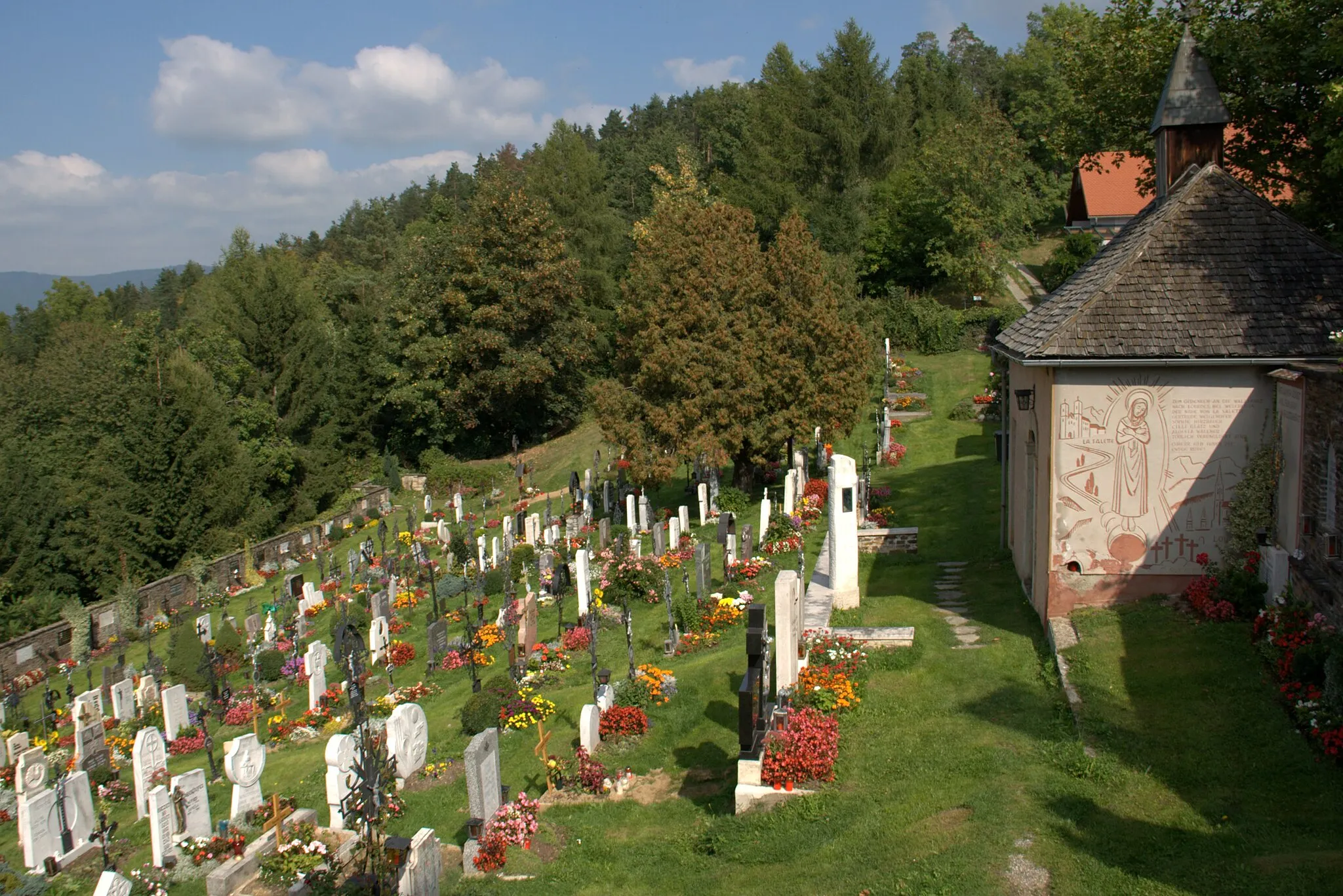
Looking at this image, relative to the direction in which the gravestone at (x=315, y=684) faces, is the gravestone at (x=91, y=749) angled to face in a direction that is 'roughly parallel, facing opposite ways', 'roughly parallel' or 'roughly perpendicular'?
roughly parallel

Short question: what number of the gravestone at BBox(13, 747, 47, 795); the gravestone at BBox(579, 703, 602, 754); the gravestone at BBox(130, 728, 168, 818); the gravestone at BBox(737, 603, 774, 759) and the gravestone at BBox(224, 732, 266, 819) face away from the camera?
0

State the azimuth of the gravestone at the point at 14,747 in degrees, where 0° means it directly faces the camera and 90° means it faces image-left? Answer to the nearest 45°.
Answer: approximately 315°

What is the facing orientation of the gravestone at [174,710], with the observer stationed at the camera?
facing the viewer and to the right of the viewer

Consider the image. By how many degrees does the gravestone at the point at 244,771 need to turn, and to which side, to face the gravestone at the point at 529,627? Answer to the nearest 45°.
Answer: approximately 90° to its left

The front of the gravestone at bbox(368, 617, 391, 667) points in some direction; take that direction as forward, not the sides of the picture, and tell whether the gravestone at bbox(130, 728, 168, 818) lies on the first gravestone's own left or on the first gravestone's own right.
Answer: on the first gravestone's own right

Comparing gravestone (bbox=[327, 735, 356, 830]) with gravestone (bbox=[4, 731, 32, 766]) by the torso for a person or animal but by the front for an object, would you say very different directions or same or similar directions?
same or similar directions

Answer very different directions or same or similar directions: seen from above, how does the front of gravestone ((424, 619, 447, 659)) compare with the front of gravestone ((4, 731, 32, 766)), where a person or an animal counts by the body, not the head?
same or similar directions

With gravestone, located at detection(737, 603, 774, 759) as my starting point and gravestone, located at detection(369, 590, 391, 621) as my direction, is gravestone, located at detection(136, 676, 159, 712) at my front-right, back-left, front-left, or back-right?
front-left

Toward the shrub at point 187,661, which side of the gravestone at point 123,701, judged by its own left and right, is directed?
left

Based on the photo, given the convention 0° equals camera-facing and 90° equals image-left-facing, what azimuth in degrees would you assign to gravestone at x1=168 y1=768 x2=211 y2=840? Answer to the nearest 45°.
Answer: approximately 315°

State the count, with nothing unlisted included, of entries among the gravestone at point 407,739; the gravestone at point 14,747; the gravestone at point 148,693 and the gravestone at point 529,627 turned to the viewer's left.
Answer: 0

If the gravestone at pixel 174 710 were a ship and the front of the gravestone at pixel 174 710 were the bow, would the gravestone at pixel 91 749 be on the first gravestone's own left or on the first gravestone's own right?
on the first gravestone's own right

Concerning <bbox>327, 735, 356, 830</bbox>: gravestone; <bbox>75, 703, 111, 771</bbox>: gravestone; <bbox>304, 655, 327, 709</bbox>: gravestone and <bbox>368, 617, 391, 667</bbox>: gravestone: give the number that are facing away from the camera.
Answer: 0

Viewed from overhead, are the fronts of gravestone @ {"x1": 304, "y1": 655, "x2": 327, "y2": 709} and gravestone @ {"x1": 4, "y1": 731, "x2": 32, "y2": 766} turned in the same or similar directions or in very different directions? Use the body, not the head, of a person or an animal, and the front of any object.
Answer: same or similar directions
